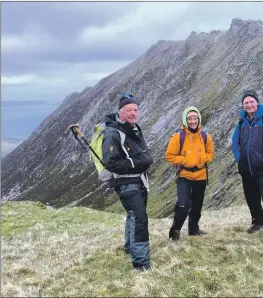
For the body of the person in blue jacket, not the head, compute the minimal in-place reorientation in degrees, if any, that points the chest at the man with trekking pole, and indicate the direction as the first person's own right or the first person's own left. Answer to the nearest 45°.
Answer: approximately 45° to the first person's own right

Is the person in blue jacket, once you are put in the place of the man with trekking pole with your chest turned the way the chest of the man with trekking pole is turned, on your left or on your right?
on your left

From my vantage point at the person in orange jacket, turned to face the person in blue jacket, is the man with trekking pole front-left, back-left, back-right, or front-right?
back-right

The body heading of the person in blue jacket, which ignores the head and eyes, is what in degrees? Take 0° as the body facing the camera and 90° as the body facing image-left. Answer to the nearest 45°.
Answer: approximately 0°

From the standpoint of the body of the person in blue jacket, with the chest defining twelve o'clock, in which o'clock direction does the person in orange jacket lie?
The person in orange jacket is roughly at 2 o'clock from the person in blue jacket.

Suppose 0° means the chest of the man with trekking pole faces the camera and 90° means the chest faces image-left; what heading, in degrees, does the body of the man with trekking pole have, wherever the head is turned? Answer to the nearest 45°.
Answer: approximately 315°
